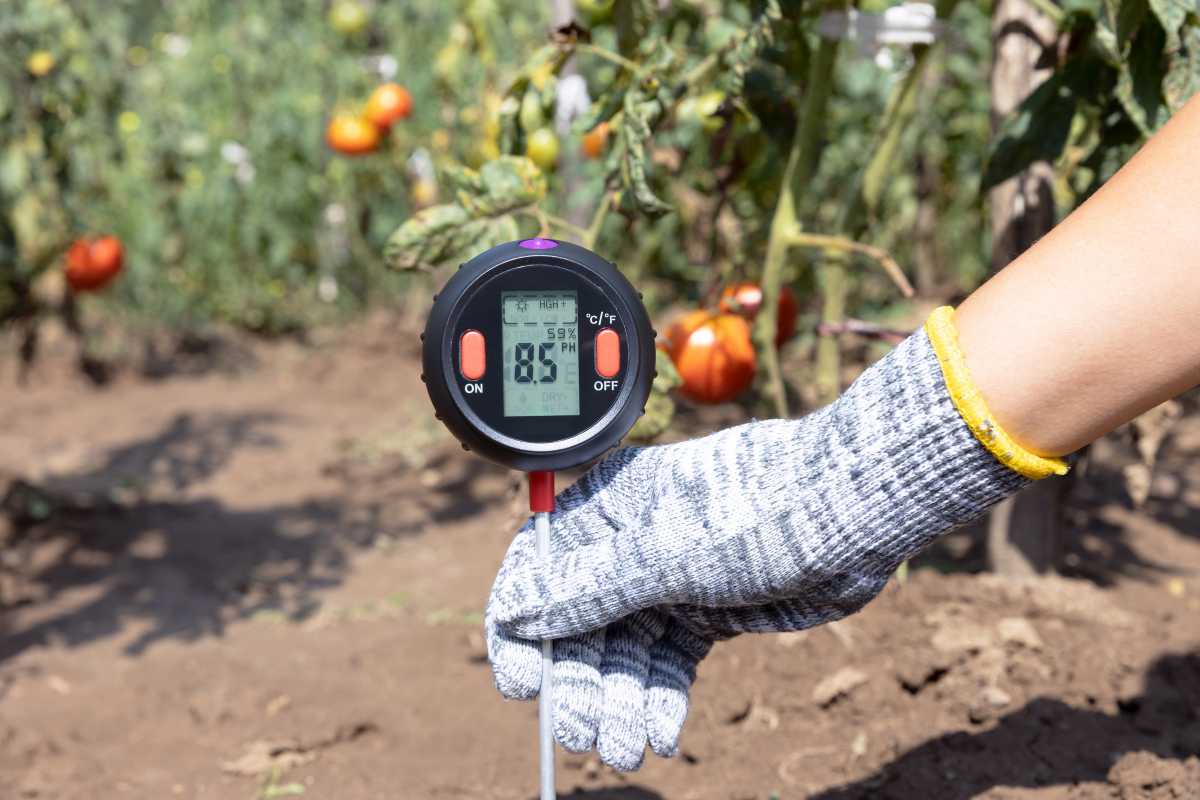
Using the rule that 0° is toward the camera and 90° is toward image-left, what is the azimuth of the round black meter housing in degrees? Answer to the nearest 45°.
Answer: approximately 0°

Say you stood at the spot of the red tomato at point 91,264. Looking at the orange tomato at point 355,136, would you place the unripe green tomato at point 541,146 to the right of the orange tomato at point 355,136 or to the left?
right

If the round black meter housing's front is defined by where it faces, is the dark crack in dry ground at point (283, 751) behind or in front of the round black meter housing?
behind

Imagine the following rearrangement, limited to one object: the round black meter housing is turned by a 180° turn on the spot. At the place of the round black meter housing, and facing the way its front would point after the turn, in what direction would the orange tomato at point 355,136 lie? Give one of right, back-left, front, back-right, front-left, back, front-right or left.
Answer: front

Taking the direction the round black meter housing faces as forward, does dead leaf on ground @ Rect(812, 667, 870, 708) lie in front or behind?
behind

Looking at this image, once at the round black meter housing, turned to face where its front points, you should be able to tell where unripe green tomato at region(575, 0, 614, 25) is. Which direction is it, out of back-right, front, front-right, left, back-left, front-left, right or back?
back

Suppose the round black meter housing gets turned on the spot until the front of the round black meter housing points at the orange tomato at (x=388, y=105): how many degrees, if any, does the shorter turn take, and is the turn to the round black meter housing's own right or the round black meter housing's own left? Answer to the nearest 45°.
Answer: approximately 180°

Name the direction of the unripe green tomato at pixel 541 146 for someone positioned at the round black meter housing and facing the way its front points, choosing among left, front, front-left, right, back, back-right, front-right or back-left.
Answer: back
